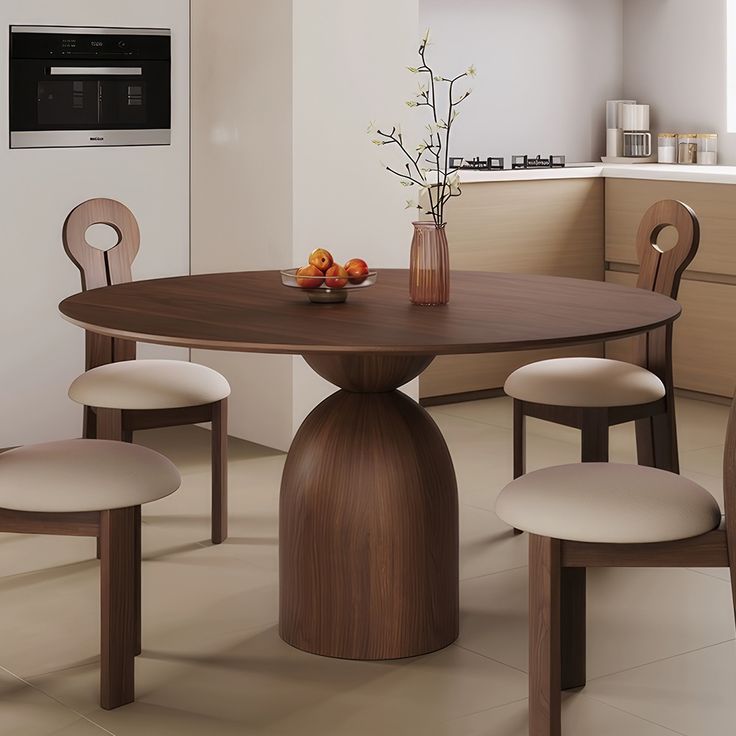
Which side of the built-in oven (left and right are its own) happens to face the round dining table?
front

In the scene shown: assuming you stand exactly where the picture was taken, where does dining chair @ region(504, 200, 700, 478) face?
facing the viewer and to the left of the viewer

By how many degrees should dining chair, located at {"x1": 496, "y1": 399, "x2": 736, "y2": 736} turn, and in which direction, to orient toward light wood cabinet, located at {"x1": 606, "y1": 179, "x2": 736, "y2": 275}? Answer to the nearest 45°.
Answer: approximately 90° to its right

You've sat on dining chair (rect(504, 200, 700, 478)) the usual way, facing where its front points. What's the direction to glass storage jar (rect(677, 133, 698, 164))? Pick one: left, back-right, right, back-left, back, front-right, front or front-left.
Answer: back-right

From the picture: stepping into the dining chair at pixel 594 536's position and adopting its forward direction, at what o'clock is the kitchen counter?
The kitchen counter is roughly at 3 o'clock from the dining chair.

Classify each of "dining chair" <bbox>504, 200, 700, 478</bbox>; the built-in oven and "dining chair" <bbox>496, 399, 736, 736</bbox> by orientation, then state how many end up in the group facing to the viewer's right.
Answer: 0

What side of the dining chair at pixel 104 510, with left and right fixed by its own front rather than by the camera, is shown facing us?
right

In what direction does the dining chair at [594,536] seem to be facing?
to the viewer's left

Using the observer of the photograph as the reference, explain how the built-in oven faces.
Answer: facing the viewer

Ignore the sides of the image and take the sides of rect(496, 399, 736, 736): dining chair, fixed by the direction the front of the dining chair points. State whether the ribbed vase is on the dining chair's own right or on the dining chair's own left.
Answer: on the dining chair's own right

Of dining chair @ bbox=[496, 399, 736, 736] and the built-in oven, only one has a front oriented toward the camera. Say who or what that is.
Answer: the built-in oven

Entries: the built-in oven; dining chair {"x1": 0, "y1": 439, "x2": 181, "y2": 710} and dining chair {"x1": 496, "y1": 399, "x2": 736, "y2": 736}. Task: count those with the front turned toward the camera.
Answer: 1

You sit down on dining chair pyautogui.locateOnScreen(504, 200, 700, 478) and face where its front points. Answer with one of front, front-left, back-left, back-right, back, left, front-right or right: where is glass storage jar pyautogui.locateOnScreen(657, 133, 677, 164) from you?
back-right

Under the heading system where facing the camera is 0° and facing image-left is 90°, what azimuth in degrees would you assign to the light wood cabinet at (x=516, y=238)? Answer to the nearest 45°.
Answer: approximately 315°

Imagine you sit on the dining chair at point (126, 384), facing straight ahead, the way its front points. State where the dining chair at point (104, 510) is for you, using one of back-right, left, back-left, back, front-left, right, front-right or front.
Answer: front-right

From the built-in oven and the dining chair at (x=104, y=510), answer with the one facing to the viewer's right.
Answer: the dining chair

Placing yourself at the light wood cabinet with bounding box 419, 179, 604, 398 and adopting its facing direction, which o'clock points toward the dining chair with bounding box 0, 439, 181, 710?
The dining chair is roughly at 2 o'clock from the light wood cabinet.
